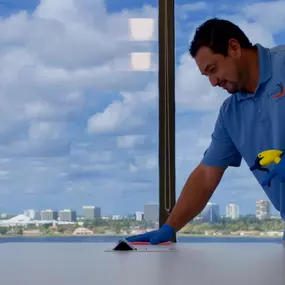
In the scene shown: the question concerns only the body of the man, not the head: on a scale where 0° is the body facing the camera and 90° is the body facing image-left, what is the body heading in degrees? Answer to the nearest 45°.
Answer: approximately 45°

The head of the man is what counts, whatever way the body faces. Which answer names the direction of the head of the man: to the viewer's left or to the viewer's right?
to the viewer's left
